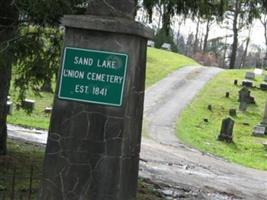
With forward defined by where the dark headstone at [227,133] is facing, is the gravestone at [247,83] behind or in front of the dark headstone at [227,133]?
behind

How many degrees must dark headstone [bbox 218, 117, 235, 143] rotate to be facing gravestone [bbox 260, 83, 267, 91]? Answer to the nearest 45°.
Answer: approximately 180°

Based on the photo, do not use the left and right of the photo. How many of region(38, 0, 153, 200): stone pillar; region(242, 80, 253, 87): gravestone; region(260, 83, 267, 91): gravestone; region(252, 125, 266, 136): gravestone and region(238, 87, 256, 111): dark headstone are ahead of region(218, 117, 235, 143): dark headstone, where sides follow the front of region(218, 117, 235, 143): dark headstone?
1

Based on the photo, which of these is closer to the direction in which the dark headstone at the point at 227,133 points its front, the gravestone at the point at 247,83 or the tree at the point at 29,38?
the tree

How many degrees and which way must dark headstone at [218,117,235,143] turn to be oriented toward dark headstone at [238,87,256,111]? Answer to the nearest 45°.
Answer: approximately 180°

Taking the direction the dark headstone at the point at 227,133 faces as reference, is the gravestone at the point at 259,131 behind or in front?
behind

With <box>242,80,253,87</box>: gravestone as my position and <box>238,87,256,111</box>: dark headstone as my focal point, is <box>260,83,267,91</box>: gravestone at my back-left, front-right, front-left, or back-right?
front-left

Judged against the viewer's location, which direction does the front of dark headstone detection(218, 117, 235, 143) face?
facing the viewer

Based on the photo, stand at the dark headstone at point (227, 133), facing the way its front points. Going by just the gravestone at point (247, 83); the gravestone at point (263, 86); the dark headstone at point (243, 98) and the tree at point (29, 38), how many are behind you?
3

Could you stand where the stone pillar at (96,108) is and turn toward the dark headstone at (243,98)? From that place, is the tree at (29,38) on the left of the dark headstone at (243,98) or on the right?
left

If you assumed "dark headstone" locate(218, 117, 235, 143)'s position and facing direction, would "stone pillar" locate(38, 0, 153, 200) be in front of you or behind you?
in front

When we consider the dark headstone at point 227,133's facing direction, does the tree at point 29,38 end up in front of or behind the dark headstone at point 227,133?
in front
